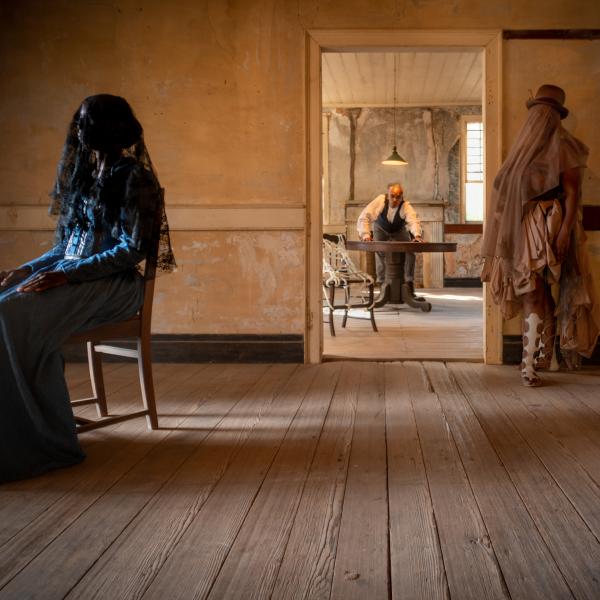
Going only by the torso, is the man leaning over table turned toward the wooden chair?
yes

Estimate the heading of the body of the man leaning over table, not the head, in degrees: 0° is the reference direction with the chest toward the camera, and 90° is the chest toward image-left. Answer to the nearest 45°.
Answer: approximately 0°

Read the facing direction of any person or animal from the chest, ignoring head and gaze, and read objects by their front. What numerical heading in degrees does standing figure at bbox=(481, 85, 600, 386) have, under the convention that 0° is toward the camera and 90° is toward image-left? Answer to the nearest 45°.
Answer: approximately 45°
